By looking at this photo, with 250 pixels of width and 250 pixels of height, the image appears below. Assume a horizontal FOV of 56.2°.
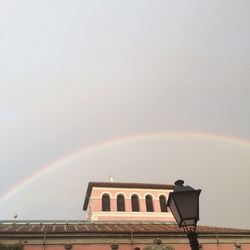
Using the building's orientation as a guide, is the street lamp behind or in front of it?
in front

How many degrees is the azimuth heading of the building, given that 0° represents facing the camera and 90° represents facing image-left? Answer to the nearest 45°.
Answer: approximately 0°
